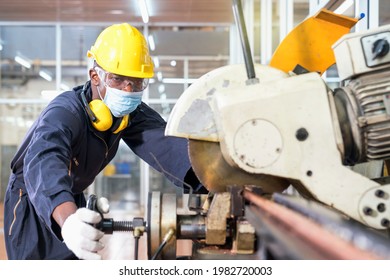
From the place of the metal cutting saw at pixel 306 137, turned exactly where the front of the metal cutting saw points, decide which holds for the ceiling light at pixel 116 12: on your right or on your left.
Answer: on your right

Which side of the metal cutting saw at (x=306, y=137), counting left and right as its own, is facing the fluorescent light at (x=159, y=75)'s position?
right

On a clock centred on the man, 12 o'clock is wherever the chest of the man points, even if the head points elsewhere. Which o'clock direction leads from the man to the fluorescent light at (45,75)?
The fluorescent light is roughly at 7 o'clock from the man.

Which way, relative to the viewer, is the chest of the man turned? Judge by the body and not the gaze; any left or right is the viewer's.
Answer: facing the viewer and to the right of the viewer

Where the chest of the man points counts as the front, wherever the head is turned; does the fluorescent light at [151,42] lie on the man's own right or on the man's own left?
on the man's own left

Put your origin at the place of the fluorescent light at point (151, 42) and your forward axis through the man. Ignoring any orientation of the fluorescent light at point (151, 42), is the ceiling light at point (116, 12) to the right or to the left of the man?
right

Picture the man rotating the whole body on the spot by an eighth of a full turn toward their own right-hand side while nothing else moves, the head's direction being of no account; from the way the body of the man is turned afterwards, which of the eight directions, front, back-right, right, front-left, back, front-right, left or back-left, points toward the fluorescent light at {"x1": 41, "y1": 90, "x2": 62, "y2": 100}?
back

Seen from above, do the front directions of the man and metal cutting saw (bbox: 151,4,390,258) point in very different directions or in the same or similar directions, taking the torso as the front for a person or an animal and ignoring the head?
very different directions

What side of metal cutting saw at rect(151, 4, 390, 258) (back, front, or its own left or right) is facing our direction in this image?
left

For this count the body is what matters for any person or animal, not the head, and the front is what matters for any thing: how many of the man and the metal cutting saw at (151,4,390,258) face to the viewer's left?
1

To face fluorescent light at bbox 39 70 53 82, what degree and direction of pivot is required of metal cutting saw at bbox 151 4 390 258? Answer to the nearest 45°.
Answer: approximately 45° to its right

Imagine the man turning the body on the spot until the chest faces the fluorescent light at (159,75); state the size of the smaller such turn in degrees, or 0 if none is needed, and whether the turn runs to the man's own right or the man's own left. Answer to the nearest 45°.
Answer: approximately 135° to the man's own left

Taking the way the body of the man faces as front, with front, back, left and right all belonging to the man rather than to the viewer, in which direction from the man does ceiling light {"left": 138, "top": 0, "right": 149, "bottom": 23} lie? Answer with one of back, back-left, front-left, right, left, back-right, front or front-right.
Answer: back-left
